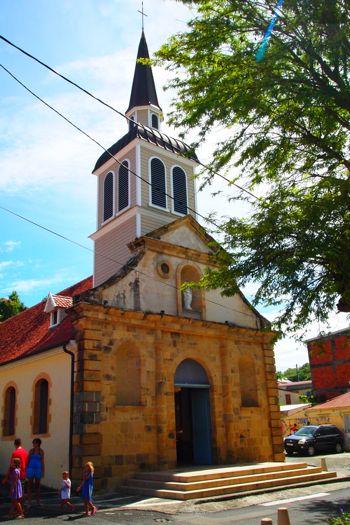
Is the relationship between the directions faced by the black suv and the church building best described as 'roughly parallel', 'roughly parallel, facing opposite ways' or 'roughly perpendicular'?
roughly perpendicular

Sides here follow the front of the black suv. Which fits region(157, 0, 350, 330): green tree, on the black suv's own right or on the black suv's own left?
on the black suv's own left

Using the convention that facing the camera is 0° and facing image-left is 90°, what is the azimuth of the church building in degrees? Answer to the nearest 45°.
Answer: approximately 315°

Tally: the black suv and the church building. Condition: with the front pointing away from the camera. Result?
0

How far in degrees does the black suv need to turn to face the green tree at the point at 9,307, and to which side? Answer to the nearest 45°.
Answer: approximately 45° to its right

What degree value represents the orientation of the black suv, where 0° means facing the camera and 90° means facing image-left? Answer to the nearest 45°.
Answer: approximately 45°

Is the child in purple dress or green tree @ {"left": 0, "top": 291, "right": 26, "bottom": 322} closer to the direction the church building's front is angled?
the child in purple dress
